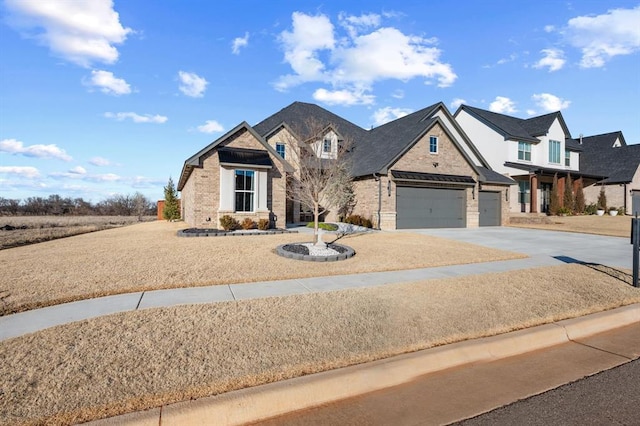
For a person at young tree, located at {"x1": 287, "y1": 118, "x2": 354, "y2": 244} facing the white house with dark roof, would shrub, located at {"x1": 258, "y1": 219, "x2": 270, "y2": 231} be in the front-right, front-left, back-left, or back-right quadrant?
front-left

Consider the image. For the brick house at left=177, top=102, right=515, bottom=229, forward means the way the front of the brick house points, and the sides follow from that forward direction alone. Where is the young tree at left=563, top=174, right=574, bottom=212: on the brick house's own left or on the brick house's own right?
on the brick house's own left

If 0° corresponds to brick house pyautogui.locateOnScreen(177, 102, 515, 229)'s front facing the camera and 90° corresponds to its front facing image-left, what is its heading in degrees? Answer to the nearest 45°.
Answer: approximately 0°

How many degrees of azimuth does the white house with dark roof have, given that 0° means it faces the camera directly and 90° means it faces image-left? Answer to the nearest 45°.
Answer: approximately 315°

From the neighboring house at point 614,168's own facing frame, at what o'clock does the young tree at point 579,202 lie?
The young tree is roughly at 2 o'clock from the neighboring house.
